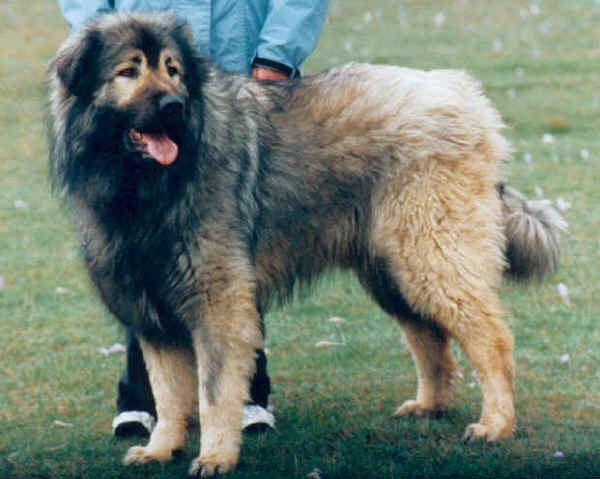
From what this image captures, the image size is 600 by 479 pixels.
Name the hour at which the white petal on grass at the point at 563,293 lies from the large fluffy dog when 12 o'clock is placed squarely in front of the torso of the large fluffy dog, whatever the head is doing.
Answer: The white petal on grass is roughly at 6 o'clock from the large fluffy dog.

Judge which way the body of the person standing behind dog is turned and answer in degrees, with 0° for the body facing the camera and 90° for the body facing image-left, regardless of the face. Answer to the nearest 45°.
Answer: approximately 0°

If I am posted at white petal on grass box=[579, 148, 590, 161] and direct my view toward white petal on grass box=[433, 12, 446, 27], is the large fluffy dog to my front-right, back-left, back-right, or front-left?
back-left

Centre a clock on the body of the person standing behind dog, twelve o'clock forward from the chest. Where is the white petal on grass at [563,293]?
The white petal on grass is roughly at 8 o'clock from the person standing behind dog.

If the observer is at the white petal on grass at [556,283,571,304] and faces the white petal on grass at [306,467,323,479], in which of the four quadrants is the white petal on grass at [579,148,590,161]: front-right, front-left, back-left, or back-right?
back-right

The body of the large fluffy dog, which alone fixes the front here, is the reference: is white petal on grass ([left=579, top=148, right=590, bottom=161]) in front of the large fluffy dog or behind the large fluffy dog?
behind

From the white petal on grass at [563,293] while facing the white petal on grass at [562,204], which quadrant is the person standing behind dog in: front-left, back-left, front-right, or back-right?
back-left

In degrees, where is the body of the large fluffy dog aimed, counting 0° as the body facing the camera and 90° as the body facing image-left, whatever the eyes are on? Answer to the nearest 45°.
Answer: approximately 45°

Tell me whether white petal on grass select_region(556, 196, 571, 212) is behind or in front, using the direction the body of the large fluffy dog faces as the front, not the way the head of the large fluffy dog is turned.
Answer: behind

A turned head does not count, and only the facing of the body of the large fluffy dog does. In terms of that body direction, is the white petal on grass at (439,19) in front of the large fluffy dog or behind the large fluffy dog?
behind
